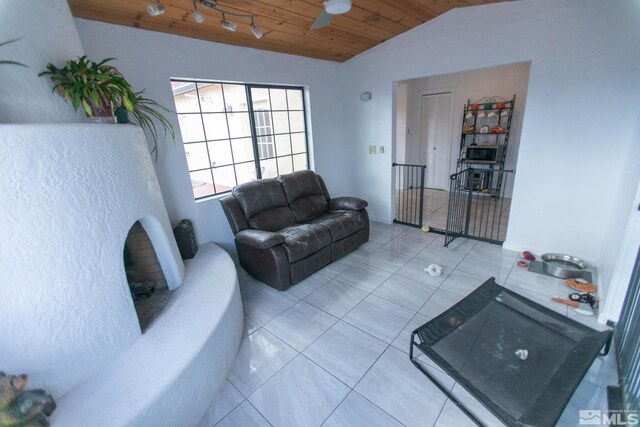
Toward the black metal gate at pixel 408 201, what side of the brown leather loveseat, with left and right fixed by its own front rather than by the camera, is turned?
left

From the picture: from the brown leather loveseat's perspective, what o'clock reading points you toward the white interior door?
The white interior door is roughly at 9 o'clock from the brown leather loveseat.

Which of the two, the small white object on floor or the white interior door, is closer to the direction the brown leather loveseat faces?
the small white object on floor

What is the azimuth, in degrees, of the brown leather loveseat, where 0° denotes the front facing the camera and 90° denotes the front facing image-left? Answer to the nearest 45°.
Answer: approximately 315°

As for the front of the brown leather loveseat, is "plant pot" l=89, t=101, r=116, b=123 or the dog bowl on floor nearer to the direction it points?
the dog bowl on floor

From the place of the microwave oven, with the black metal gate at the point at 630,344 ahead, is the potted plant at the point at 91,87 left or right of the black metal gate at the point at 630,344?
right

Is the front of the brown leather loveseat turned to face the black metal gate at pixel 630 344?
yes

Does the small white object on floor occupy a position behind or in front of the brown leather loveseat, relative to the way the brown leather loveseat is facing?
in front

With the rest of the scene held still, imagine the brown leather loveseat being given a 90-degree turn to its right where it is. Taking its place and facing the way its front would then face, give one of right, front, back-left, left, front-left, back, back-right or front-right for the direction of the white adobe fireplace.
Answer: front

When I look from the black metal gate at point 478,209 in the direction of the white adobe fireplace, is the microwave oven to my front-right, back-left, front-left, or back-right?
back-right

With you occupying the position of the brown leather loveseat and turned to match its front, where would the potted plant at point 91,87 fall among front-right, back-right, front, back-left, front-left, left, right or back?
right

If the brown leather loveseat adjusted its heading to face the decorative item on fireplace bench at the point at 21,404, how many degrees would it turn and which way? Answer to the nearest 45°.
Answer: approximately 90° to its right

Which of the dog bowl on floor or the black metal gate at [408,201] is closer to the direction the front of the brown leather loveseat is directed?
the dog bowl on floor

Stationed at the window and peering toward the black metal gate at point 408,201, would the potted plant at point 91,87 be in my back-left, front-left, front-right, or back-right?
back-right

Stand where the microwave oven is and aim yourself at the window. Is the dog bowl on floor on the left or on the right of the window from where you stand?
left

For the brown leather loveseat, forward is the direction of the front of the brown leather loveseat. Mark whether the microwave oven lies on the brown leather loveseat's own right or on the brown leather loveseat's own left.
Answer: on the brown leather loveseat's own left
